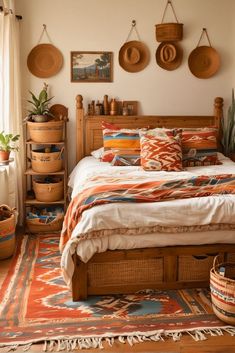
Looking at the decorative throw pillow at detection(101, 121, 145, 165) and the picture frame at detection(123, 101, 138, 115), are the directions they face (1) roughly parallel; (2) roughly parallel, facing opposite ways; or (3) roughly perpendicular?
roughly parallel

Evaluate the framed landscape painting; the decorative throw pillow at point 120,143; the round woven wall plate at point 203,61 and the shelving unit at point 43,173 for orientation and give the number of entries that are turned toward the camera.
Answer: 4

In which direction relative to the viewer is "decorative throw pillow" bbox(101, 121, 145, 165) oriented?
toward the camera

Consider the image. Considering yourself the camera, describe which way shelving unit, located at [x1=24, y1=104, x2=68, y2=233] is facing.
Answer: facing the viewer

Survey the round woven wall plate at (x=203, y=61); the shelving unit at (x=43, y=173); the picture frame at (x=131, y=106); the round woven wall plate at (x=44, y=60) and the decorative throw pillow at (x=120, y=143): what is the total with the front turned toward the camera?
5

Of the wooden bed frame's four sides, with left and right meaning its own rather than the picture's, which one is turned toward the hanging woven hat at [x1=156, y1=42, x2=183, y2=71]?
back

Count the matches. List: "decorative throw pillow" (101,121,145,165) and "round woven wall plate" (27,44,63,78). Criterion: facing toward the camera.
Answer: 2

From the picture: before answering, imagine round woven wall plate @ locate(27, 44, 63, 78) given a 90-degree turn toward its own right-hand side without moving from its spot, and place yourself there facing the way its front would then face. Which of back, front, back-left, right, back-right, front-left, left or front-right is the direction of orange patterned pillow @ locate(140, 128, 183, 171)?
back-left

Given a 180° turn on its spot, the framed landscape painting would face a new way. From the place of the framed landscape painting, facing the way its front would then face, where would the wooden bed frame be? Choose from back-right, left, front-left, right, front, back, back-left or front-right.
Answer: back

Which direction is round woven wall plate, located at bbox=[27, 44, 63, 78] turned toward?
toward the camera

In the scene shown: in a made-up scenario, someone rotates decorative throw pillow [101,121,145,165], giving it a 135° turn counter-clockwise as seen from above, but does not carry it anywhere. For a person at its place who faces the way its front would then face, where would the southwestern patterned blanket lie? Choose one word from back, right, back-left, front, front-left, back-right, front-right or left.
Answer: back-right

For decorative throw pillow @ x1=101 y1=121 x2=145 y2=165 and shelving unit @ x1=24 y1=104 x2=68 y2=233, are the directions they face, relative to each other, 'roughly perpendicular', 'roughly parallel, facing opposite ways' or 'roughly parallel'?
roughly parallel

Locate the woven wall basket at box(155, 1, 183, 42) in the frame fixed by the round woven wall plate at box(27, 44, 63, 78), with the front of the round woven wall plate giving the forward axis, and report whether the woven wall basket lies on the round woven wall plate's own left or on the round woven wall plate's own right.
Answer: on the round woven wall plate's own left

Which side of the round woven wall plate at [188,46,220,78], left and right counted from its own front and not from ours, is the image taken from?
front

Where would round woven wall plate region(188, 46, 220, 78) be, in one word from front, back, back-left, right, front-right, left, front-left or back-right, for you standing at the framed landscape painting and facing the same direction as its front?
left
